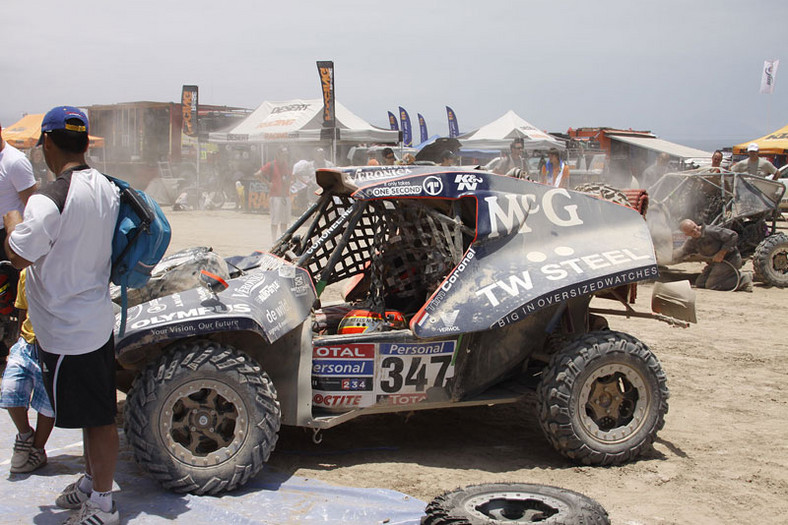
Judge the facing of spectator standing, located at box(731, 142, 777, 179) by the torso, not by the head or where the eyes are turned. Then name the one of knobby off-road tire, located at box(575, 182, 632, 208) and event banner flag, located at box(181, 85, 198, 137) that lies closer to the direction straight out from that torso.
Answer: the knobby off-road tire

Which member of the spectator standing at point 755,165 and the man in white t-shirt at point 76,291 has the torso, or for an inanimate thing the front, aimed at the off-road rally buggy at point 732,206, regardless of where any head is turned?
the spectator standing

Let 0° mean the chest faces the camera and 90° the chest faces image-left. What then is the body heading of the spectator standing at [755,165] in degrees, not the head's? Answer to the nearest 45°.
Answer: approximately 0°

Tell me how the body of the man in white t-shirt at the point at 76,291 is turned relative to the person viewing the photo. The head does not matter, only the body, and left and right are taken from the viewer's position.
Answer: facing away from the viewer and to the left of the viewer

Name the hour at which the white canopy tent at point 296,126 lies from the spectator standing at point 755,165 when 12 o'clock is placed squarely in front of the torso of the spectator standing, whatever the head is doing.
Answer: The white canopy tent is roughly at 4 o'clock from the spectator standing.

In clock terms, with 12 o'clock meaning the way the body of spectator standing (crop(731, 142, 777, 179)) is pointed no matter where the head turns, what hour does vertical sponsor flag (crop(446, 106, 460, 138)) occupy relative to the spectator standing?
The vertical sponsor flag is roughly at 5 o'clock from the spectator standing.

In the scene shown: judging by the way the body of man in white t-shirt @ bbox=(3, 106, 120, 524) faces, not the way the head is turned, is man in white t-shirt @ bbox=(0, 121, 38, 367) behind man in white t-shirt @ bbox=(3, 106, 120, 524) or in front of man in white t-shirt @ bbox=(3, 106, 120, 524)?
in front

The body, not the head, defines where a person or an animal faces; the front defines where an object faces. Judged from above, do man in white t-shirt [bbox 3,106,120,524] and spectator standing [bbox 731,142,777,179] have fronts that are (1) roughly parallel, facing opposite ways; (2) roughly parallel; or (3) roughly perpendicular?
roughly perpendicular

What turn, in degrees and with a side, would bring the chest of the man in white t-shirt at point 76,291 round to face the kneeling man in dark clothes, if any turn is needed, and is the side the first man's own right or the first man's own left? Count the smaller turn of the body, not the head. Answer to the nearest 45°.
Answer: approximately 90° to the first man's own right
